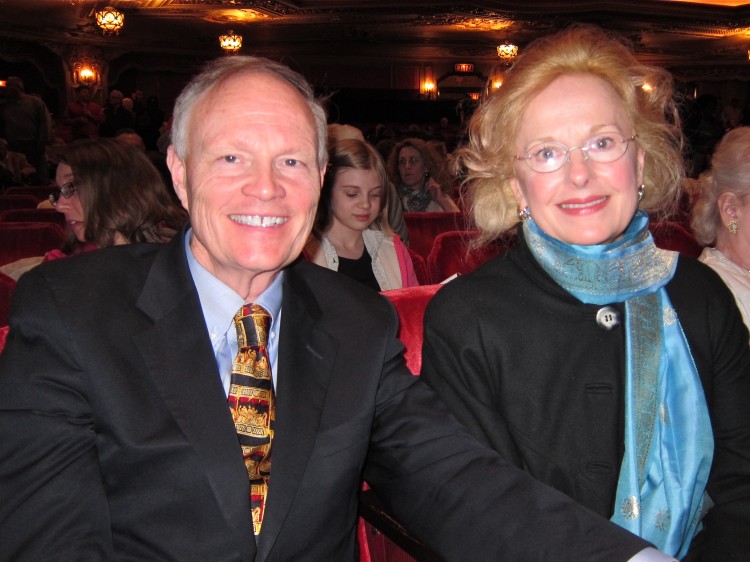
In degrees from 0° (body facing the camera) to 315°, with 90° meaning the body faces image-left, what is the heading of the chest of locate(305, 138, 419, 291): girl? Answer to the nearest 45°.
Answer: approximately 0°

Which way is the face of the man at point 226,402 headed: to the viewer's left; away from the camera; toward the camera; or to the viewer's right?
toward the camera

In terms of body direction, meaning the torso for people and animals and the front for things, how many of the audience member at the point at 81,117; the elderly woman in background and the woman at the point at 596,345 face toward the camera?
2

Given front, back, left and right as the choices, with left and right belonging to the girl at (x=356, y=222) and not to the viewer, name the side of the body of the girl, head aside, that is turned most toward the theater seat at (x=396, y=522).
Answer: front

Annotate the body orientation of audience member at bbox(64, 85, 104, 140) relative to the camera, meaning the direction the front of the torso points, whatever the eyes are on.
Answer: toward the camera

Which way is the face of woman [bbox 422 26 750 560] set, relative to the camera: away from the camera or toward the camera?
toward the camera

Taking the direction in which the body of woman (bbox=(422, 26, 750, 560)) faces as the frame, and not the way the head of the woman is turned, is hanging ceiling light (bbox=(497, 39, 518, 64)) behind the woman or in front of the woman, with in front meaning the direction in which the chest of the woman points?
behind

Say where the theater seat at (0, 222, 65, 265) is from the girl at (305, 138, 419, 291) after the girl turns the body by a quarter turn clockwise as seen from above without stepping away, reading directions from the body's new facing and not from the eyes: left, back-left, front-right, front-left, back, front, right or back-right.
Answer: front

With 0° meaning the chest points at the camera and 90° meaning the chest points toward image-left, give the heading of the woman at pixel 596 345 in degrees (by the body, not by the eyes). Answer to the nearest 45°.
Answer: approximately 0°
